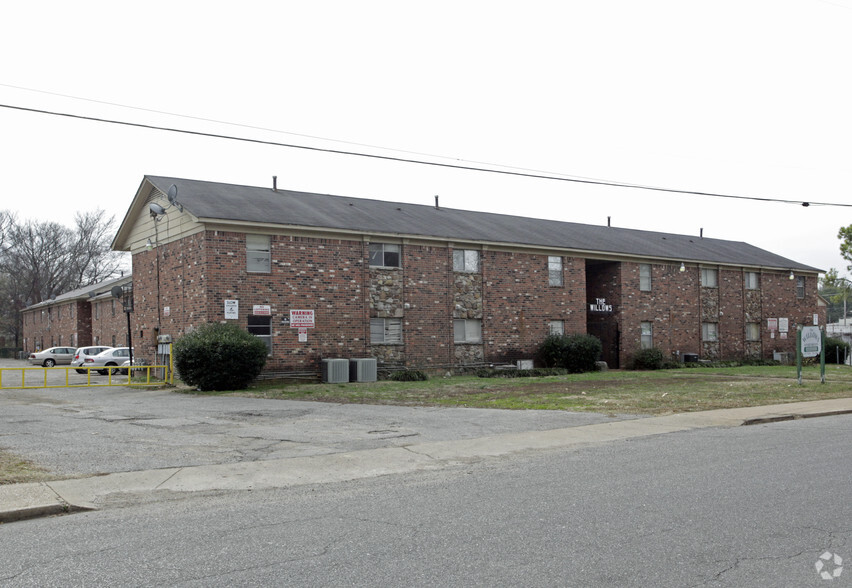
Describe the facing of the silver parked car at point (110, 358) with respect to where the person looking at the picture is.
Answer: facing to the right of the viewer

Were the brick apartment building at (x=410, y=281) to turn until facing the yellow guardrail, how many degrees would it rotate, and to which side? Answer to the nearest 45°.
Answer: approximately 135° to its right

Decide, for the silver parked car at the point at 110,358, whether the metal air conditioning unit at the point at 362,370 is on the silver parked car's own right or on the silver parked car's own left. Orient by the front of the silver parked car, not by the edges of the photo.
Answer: on the silver parked car's own right

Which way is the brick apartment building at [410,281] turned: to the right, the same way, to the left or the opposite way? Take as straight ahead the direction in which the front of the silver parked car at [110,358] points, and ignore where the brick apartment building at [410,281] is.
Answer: to the right

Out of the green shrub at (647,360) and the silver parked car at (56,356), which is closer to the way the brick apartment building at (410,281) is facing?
the green shrub

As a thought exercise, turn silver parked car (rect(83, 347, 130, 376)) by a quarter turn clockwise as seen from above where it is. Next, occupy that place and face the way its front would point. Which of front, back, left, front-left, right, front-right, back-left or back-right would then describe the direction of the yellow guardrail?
front

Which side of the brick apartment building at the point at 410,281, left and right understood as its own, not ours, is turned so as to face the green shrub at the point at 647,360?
left

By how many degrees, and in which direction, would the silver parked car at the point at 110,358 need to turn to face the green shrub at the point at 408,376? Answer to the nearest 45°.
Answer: approximately 45° to its right

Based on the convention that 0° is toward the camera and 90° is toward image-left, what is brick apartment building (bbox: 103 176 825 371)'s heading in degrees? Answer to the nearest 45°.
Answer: approximately 315°

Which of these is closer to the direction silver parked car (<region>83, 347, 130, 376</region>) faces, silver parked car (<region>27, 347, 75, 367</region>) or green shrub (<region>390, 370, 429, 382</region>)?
the green shrub
